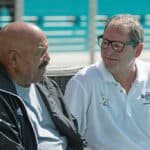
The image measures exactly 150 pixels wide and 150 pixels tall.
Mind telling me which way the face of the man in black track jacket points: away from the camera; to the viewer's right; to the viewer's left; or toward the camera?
to the viewer's right

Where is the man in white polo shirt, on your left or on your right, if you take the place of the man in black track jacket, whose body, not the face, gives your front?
on your left

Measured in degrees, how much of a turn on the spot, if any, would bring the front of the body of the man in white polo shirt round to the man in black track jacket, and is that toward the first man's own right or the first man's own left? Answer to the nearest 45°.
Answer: approximately 45° to the first man's own right

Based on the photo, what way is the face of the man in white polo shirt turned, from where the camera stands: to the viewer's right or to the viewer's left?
to the viewer's left

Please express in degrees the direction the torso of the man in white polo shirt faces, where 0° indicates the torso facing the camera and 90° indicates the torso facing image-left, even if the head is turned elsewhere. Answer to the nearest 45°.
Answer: approximately 0°

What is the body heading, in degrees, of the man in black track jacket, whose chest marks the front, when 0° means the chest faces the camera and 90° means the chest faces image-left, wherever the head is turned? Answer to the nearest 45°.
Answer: approximately 315°
